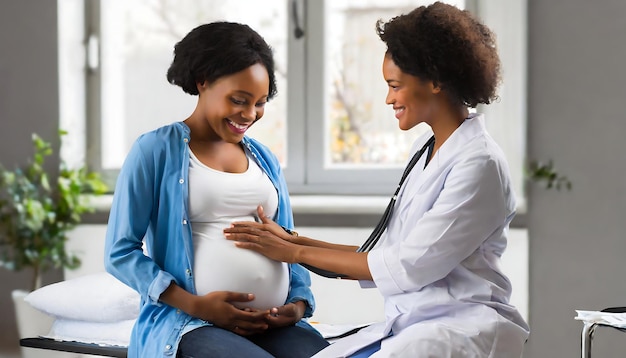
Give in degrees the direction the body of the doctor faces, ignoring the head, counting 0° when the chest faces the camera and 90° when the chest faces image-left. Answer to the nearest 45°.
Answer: approximately 90°

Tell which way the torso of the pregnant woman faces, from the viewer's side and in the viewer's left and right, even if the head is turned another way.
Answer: facing the viewer and to the right of the viewer

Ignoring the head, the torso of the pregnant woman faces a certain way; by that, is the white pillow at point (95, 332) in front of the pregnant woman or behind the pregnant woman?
behind

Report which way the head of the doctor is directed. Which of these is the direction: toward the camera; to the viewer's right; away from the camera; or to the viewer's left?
to the viewer's left

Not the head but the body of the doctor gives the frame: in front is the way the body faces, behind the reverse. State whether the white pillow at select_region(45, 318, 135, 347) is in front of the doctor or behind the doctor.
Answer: in front

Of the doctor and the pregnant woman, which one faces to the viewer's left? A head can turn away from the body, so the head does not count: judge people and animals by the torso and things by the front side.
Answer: the doctor

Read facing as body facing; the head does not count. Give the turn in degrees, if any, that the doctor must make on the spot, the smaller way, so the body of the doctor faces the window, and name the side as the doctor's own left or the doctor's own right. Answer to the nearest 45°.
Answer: approximately 90° to the doctor's own right

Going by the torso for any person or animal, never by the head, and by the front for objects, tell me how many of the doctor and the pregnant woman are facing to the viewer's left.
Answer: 1

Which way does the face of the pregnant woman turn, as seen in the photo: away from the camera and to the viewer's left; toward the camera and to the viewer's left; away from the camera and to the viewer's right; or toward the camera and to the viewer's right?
toward the camera and to the viewer's right

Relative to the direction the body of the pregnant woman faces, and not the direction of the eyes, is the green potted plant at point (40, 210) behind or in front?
behind
